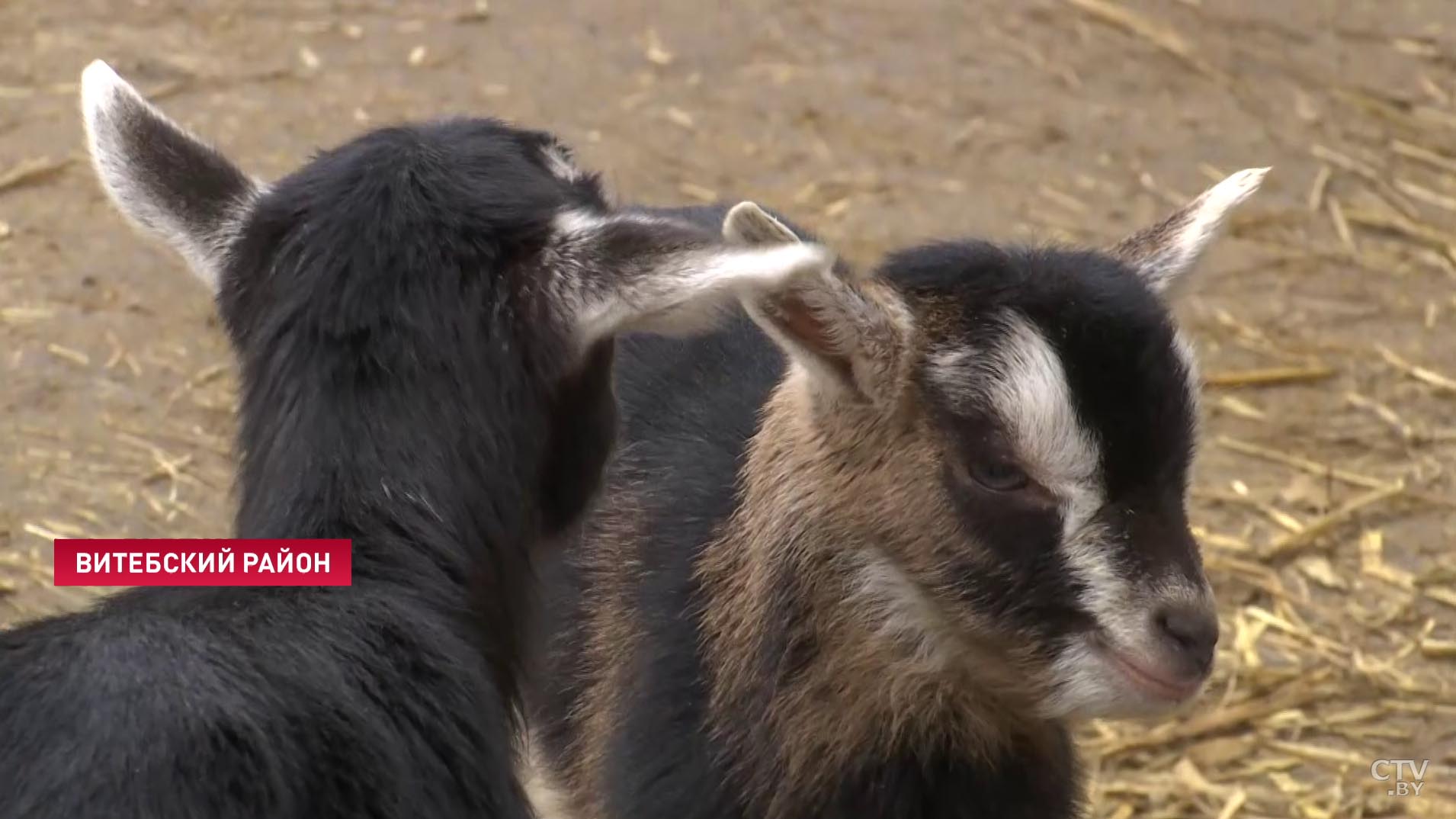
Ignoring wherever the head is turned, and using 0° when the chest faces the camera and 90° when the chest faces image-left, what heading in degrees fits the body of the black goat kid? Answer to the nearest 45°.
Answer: approximately 225°

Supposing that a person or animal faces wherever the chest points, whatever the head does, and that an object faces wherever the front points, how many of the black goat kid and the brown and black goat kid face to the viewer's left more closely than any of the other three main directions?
0

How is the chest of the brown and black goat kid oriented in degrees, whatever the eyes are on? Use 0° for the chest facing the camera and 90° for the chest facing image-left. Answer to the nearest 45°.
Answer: approximately 315°

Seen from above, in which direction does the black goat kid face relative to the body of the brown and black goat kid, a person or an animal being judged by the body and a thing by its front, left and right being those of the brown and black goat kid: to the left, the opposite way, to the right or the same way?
to the left

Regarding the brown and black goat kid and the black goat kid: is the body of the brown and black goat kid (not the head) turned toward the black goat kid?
no

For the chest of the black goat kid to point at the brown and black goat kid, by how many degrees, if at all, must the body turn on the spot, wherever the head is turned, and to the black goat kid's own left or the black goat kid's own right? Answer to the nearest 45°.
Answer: approximately 45° to the black goat kid's own right
